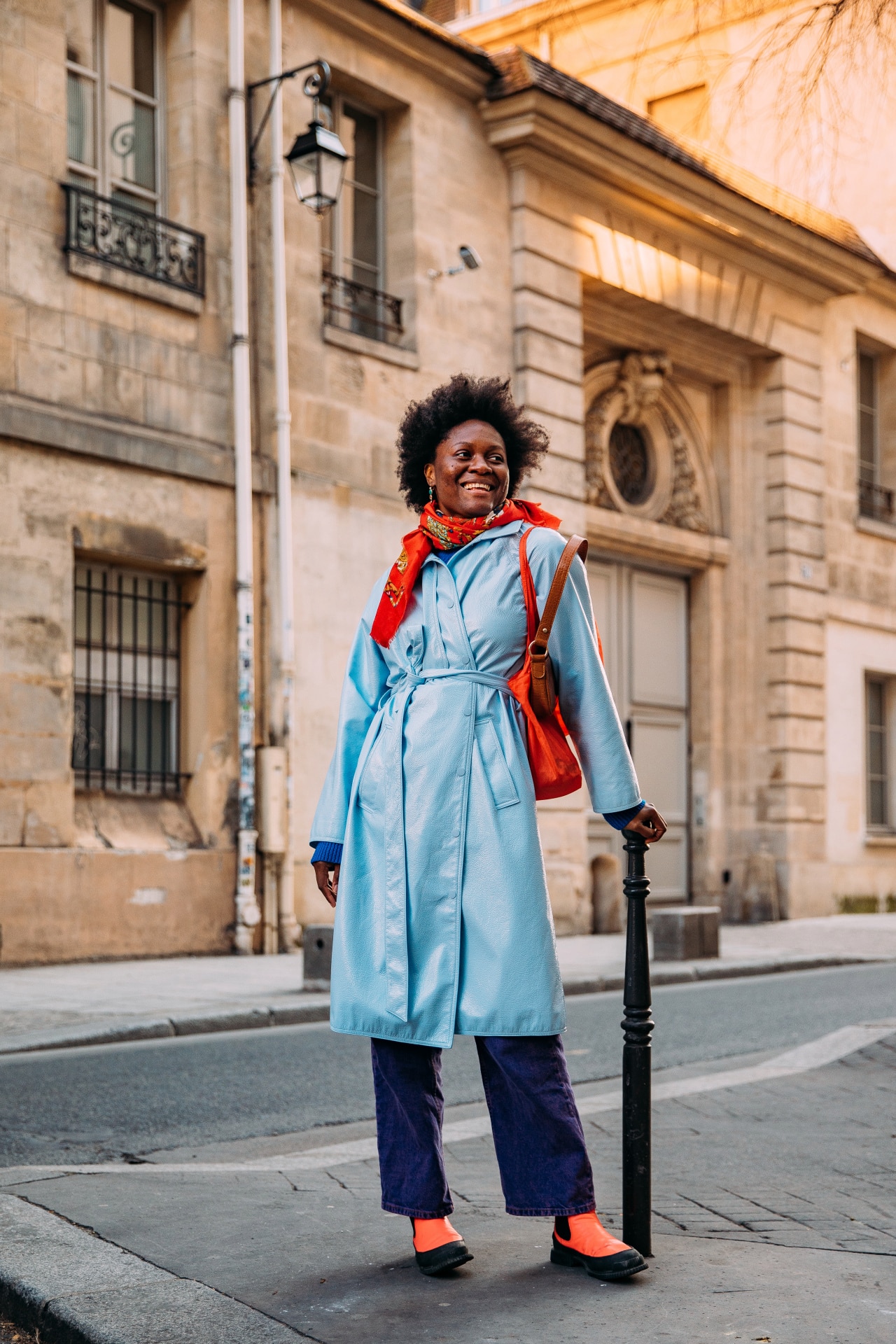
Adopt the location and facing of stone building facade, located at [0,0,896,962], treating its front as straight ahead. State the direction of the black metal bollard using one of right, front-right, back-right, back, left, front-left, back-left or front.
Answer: front-right

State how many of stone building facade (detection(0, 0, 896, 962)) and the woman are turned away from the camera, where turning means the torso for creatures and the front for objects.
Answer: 0

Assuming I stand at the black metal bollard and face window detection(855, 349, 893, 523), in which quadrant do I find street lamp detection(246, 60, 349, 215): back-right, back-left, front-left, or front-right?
front-left

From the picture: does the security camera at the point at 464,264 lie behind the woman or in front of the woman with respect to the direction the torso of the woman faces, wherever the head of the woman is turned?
behind

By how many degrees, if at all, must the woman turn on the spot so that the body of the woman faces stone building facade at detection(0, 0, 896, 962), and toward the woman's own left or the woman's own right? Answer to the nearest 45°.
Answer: approximately 180°

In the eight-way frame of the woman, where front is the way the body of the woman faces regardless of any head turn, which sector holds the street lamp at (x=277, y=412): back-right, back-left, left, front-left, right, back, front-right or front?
back

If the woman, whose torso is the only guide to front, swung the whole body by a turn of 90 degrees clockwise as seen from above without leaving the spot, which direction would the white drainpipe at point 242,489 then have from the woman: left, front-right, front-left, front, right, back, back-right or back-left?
right

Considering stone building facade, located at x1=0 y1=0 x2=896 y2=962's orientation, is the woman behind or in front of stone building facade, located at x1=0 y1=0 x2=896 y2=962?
in front

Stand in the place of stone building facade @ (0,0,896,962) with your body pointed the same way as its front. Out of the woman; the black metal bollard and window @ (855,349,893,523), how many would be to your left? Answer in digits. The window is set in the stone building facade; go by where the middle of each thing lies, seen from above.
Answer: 1

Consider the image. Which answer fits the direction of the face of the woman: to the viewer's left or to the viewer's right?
to the viewer's right

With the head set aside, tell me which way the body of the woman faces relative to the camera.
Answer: toward the camera

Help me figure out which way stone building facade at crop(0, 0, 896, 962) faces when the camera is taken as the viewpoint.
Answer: facing the viewer and to the right of the viewer
